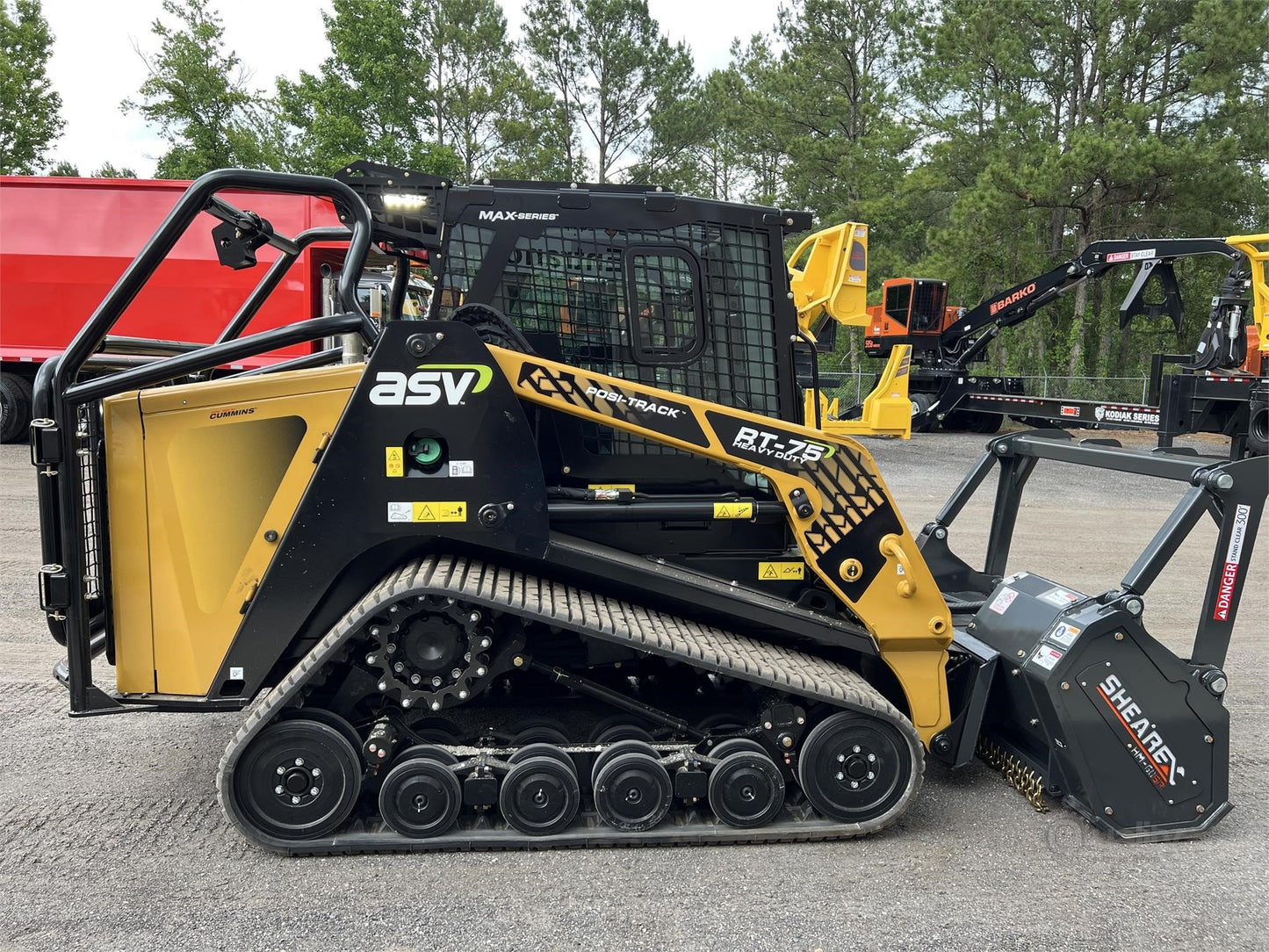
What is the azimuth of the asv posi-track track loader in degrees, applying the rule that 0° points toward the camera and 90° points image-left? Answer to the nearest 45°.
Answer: approximately 270°

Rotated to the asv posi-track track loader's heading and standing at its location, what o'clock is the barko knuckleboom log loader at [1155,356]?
The barko knuckleboom log loader is roughly at 10 o'clock from the asv posi-track track loader.
